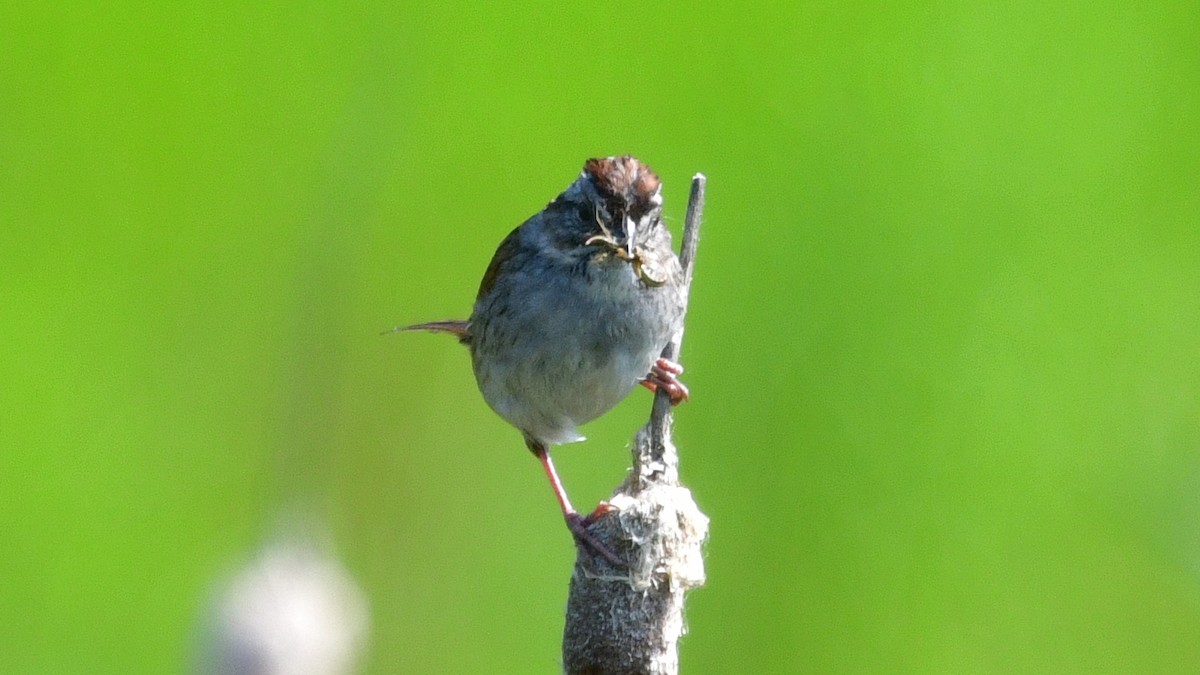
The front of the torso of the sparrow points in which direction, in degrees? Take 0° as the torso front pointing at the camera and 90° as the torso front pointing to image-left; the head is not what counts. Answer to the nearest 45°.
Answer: approximately 315°
